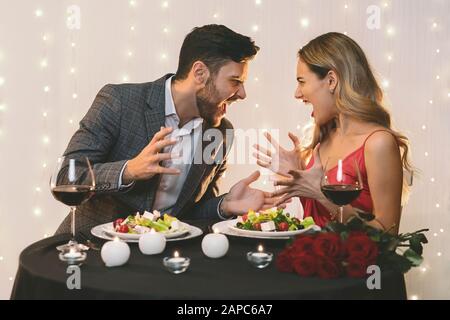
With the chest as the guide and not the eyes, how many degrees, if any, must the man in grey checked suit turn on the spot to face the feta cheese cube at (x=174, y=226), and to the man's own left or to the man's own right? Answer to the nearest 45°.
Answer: approximately 45° to the man's own right

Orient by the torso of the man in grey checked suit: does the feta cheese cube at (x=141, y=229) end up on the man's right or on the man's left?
on the man's right

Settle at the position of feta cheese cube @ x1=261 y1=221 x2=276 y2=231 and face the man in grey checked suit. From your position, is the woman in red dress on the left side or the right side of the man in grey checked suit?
right

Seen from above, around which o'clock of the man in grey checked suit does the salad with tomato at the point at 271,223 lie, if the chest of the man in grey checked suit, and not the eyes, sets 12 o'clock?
The salad with tomato is roughly at 1 o'clock from the man in grey checked suit.

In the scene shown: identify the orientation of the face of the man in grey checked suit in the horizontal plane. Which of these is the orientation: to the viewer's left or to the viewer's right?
to the viewer's right

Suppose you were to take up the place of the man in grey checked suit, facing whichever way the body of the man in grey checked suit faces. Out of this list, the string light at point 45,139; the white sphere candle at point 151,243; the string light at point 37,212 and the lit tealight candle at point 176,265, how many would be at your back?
2

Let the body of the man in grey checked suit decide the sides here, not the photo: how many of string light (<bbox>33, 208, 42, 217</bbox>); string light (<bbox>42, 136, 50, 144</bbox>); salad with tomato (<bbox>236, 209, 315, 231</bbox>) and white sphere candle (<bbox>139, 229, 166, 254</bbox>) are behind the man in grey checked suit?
2

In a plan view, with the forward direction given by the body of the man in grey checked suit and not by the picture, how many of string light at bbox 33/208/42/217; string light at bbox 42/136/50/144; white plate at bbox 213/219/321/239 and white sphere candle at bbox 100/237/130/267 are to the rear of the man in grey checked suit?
2

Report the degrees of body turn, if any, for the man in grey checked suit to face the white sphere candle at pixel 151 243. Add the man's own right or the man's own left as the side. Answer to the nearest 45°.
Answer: approximately 45° to the man's own right

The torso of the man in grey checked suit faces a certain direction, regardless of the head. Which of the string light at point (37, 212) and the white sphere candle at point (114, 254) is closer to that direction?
the white sphere candle

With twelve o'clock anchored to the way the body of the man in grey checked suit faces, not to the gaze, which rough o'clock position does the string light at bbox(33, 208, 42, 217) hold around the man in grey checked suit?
The string light is roughly at 6 o'clock from the man in grey checked suit.

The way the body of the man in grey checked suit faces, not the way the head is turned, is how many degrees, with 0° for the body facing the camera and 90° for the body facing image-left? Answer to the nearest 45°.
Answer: approximately 315°

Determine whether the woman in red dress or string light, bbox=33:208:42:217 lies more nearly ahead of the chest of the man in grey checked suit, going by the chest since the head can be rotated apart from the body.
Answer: the woman in red dress

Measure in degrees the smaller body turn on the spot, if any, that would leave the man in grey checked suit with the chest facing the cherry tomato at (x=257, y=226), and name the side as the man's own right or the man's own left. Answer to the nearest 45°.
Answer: approximately 45° to the man's own right
